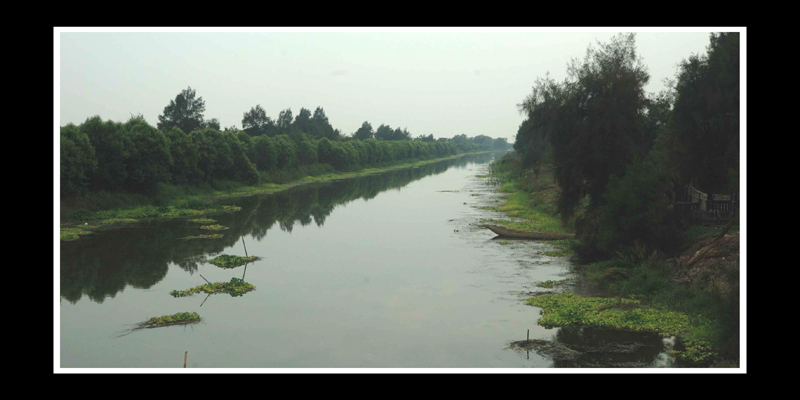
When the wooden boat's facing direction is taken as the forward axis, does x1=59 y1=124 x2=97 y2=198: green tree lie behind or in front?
in front

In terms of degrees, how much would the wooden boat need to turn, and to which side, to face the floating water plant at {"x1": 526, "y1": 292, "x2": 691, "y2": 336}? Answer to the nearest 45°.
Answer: approximately 90° to its left

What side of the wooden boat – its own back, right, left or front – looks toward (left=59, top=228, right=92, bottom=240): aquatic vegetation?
front

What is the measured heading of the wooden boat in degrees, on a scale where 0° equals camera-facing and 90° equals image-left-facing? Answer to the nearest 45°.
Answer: approximately 90°

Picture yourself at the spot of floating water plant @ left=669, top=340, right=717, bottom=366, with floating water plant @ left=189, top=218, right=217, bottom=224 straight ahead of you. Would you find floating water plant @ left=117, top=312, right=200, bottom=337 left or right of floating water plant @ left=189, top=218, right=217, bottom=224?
left
